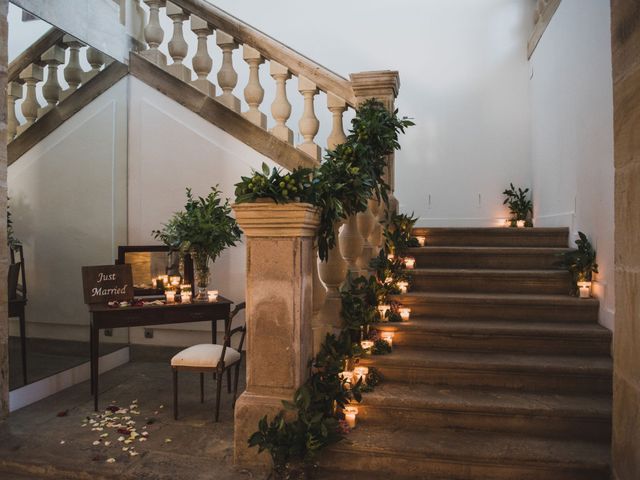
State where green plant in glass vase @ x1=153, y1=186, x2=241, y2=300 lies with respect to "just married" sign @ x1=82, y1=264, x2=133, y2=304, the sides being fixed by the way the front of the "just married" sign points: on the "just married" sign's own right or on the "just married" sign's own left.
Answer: on the "just married" sign's own left

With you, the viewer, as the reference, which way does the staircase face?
facing the viewer

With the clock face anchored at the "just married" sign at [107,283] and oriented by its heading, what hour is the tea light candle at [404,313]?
The tea light candle is roughly at 10 o'clock from the "just married" sign.

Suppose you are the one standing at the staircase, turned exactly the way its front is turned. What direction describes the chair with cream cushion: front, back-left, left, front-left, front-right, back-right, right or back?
right

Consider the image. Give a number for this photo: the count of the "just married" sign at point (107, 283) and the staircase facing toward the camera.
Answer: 2

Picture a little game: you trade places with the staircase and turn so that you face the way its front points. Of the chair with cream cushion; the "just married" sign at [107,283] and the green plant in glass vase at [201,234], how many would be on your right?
3

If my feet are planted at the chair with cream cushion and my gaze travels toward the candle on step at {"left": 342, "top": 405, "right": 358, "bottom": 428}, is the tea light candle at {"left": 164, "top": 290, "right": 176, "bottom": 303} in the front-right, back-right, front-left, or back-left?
back-left

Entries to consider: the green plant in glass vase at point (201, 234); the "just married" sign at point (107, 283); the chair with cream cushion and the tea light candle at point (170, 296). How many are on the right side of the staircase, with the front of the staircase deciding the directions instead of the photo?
4

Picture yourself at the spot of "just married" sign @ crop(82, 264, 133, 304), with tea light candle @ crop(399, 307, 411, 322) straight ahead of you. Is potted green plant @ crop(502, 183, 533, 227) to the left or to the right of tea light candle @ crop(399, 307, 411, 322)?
left

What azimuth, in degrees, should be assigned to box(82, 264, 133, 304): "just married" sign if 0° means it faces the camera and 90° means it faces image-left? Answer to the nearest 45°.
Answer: approximately 0°
